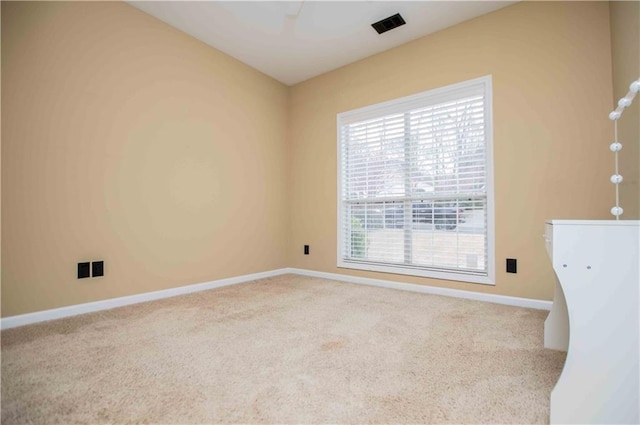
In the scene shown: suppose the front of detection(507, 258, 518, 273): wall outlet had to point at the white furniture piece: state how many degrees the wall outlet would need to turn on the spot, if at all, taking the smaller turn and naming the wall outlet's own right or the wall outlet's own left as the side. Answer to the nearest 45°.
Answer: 0° — it already faces it

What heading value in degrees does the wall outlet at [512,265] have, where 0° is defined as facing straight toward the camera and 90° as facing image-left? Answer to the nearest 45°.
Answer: approximately 0°
